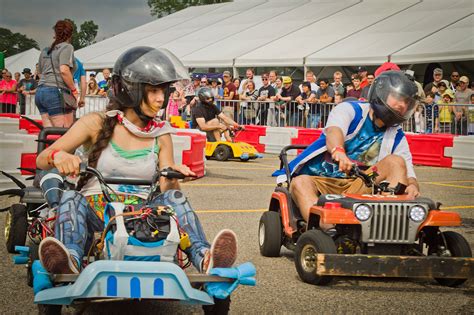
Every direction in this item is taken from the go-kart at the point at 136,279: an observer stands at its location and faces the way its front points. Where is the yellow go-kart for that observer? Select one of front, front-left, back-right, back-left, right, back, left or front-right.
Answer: back

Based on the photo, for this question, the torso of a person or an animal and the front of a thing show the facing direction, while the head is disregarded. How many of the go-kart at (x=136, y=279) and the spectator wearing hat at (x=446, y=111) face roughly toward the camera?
2

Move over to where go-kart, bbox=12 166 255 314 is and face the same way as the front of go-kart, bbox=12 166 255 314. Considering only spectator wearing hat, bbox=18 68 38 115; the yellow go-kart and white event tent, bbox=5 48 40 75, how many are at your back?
3

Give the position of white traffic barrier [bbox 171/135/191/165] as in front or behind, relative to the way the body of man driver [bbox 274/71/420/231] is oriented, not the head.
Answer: behind

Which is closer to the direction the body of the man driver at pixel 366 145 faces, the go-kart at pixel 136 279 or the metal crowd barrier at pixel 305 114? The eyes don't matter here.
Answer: the go-kart

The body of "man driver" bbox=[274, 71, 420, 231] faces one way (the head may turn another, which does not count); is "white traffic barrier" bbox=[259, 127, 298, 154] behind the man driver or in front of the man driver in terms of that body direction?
behind

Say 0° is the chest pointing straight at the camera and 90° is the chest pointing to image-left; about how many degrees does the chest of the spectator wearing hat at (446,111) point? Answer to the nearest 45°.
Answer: approximately 0°

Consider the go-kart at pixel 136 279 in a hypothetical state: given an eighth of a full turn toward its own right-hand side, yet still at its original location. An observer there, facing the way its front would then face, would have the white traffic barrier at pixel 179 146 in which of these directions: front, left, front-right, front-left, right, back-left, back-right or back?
back-right

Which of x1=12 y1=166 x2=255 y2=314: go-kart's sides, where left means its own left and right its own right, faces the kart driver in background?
back

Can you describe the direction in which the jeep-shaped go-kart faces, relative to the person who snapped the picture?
facing the viewer and to the right of the viewer

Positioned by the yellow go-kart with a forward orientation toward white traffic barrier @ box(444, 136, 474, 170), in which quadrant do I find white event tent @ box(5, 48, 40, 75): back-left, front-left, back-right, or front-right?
back-left
